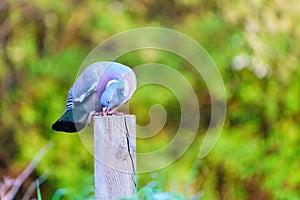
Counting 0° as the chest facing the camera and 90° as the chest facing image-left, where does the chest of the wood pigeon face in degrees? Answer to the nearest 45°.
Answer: approximately 270°
